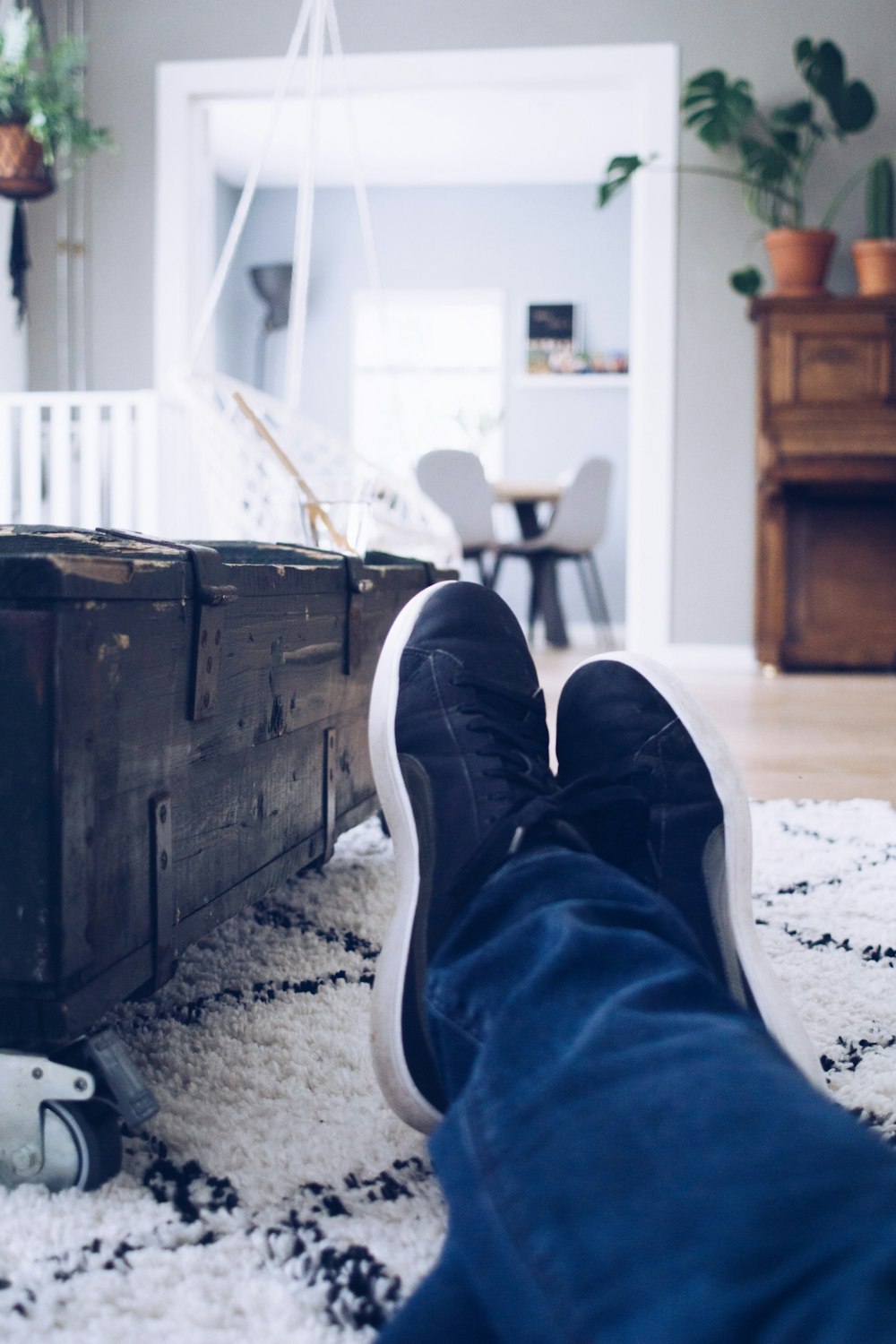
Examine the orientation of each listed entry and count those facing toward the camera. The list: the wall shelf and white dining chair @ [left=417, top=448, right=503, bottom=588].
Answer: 1

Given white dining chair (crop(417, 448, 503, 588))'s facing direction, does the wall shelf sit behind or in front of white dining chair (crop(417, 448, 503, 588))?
in front

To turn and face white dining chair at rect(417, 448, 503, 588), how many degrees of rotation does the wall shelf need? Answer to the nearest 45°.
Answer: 0° — it already faces it

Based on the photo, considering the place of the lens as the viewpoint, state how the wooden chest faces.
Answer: facing the viewer and to the right of the viewer

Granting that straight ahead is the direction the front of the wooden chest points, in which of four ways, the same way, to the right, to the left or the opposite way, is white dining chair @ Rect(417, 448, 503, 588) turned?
to the left

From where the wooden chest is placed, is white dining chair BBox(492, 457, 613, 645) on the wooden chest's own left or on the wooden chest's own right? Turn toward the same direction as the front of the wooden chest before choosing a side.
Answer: on the wooden chest's own left

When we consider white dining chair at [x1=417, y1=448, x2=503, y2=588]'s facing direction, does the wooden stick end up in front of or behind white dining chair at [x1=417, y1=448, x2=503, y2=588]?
behind

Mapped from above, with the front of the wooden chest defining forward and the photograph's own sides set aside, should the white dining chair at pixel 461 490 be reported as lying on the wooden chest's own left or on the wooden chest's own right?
on the wooden chest's own left

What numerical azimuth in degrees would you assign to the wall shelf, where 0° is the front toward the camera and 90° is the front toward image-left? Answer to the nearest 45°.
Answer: approximately 0°
